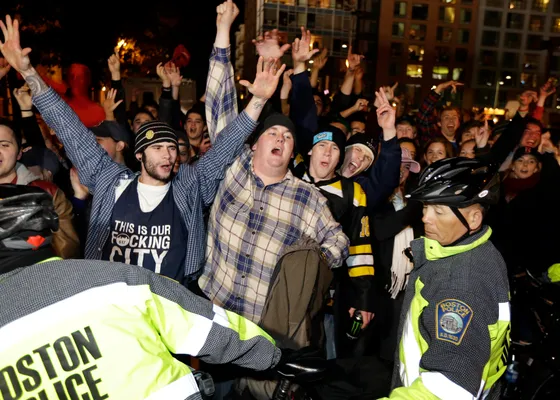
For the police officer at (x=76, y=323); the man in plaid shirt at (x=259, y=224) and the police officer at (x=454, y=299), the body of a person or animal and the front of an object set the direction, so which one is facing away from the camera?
the police officer at (x=76, y=323)

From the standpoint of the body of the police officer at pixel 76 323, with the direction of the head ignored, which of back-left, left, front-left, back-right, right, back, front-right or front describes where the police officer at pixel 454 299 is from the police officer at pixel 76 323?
right

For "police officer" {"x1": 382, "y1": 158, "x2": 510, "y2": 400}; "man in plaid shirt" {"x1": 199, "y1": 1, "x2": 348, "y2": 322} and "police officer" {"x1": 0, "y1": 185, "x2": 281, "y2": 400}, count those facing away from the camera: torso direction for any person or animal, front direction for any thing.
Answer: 1

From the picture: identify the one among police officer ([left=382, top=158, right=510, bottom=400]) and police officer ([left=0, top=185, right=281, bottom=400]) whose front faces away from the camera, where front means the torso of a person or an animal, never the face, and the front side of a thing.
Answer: police officer ([left=0, top=185, right=281, bottom=400])

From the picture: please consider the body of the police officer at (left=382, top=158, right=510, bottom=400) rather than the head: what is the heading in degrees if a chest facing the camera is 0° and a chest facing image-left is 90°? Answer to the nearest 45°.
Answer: approximately 90°

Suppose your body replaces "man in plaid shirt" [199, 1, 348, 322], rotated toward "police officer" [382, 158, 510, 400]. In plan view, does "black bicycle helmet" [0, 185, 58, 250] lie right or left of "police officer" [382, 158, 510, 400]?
right

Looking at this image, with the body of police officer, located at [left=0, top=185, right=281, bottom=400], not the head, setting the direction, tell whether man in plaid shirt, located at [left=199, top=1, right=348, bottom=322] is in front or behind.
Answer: in front

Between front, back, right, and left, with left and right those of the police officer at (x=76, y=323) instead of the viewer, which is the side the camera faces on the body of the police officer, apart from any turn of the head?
back

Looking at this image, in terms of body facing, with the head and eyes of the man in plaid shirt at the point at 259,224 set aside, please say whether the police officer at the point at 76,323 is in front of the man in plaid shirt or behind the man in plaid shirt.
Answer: in front

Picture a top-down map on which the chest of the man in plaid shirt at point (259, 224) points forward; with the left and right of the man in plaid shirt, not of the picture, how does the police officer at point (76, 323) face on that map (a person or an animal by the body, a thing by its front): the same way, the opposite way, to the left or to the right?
the opposite way

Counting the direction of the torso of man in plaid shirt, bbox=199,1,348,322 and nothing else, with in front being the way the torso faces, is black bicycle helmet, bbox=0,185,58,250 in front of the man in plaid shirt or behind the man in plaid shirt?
in front
